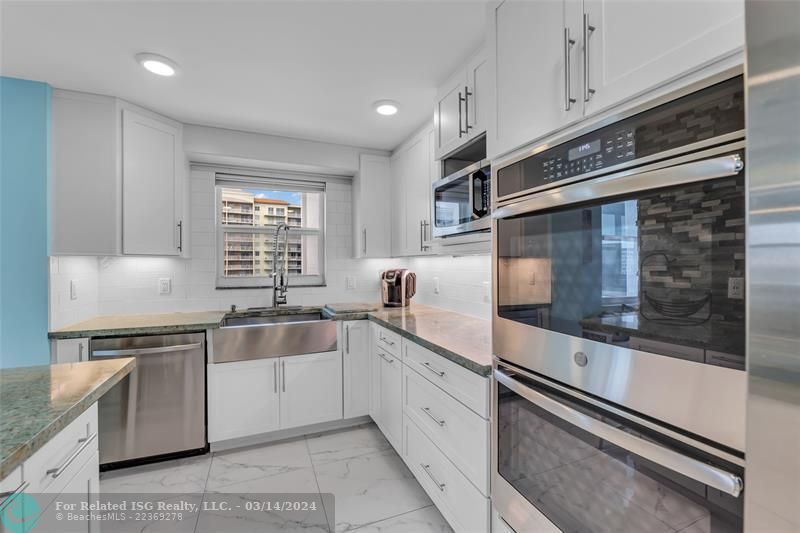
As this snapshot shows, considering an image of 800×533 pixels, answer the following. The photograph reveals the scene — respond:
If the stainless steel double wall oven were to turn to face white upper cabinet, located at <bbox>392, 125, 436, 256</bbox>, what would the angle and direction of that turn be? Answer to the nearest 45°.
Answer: approximately 90° to its right

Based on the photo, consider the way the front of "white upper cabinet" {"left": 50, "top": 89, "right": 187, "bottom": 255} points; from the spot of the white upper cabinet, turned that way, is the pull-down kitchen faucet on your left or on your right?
on your left

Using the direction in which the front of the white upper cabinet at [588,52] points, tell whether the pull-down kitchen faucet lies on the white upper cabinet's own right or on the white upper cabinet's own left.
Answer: on the white upper cabinet's own right

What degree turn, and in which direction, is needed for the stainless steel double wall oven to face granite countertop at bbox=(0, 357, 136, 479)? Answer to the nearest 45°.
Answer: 0° — it already faces it

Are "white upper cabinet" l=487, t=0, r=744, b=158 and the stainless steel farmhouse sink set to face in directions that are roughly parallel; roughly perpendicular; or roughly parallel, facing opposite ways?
roughly perpendicular

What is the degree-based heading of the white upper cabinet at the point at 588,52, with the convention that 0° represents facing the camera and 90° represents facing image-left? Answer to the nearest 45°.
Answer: approximately 45°

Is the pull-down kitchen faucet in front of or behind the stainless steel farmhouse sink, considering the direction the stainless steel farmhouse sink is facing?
behind

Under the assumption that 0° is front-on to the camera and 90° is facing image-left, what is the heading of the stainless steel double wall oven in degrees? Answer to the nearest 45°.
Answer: approximately 45°

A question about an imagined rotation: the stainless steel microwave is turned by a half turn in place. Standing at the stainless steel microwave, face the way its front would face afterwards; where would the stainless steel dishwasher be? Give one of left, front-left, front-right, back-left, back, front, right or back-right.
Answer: back-left

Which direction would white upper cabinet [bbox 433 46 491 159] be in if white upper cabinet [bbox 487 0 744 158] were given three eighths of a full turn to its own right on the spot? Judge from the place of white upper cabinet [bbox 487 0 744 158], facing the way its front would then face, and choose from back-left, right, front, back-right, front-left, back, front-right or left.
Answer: front-left
